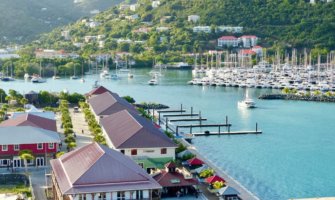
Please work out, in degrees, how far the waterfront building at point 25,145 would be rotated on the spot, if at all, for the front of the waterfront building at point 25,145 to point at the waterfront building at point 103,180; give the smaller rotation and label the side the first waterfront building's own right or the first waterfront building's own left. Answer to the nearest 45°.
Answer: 0° — it already faces it

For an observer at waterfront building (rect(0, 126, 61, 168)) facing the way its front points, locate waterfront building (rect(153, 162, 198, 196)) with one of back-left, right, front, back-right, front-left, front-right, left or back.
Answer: front-left

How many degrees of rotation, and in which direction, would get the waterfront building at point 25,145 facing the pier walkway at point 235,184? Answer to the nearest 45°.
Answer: approximately 45° to its left

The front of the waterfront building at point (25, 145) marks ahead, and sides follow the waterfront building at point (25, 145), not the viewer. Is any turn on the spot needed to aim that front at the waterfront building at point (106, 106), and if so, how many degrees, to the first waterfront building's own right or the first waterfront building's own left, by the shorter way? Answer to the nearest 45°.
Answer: approximately 135° to the first waterfront building's own left

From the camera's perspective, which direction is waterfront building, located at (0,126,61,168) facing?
toward the camera

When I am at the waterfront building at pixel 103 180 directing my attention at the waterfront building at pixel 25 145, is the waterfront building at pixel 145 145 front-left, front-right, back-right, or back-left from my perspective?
front-right

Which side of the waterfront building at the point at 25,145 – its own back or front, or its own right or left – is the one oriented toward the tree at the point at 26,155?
front

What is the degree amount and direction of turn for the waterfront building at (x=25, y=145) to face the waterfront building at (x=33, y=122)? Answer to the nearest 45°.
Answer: approximately 180°

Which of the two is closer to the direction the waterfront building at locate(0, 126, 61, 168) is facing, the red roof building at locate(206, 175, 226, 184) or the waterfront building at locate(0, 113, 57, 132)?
the red roof building

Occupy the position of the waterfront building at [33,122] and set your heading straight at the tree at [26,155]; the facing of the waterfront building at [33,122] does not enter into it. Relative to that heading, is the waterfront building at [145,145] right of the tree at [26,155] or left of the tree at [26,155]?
left

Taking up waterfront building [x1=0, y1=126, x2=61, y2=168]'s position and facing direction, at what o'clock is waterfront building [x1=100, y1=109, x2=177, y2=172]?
waterfront building [x1=100, y1=109, x2=177, y2=172] is roughly at 10 o'clock from waterfront building [x1=0, y1=126, x2=61, y2=168].
